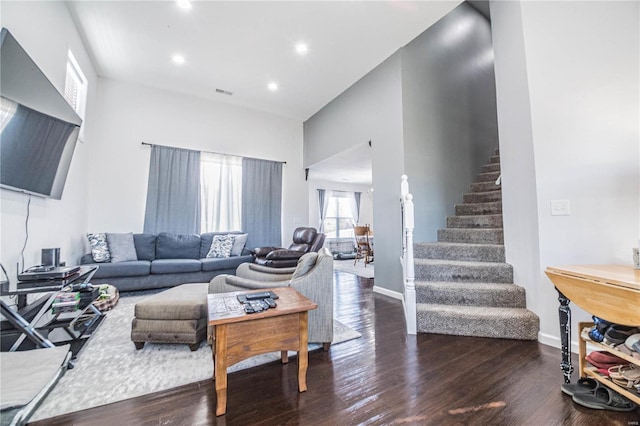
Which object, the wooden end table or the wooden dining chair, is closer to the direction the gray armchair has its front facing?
the wooden end table

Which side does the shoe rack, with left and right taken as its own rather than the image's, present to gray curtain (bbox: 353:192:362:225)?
right

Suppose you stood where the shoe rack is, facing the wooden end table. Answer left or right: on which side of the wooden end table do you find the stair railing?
right

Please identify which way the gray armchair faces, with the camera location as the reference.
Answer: facing to the left of the viewer

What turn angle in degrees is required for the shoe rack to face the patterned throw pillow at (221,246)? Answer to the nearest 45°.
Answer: approximately 45° to its right

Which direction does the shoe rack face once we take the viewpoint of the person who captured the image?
facing the viewer and to the left of the viewer

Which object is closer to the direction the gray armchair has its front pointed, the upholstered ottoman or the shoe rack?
the upholstered ottoman
